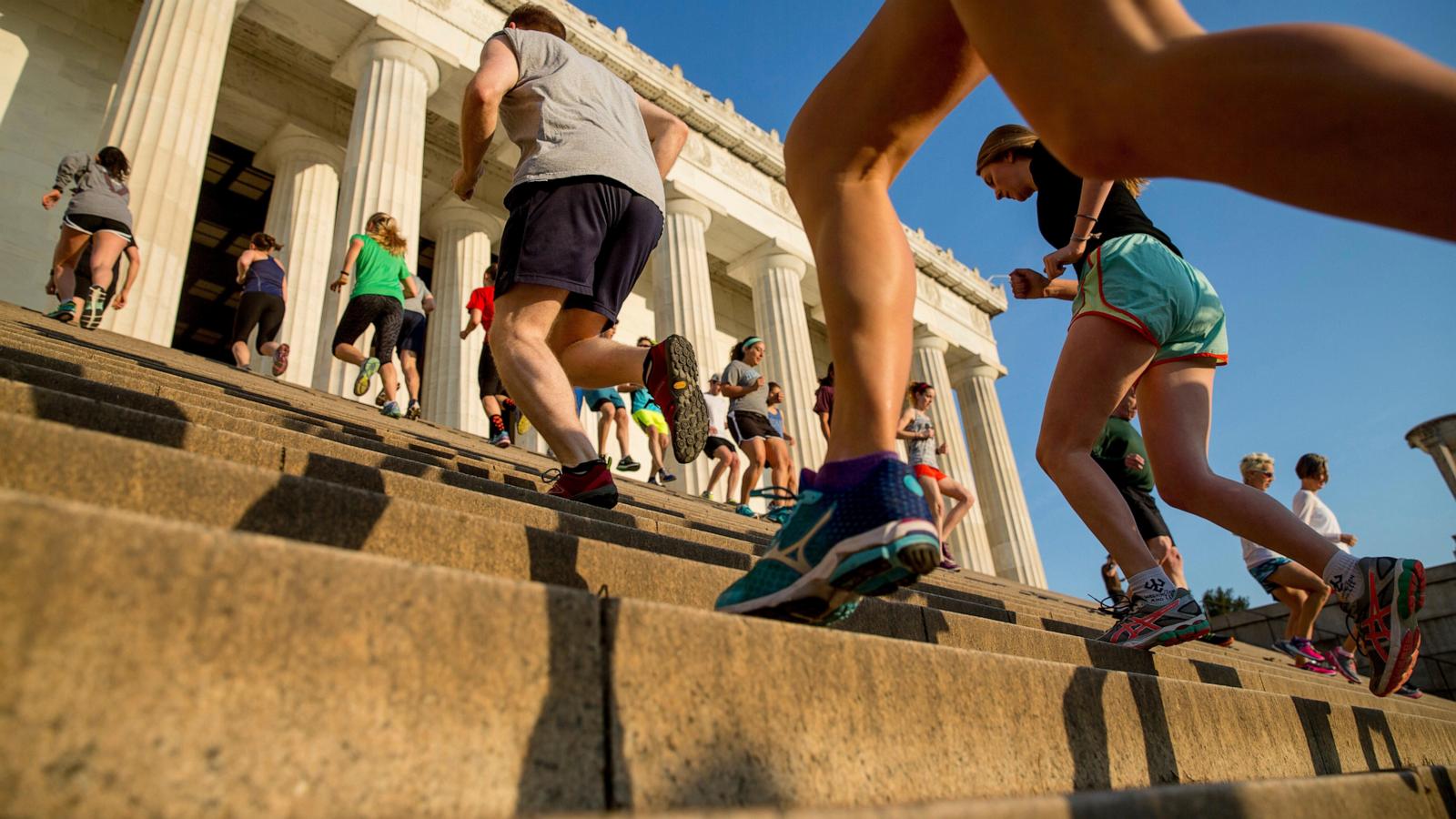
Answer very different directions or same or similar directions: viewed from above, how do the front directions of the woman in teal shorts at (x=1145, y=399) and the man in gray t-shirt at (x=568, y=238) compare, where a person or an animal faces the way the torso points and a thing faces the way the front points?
same or similar directions

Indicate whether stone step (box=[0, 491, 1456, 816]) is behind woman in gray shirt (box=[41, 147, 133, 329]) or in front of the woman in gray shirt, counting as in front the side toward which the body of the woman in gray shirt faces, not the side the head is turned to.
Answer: behind

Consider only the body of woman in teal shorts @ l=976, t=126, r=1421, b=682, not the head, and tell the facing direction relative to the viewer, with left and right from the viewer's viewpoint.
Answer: facing to the left of the viewer

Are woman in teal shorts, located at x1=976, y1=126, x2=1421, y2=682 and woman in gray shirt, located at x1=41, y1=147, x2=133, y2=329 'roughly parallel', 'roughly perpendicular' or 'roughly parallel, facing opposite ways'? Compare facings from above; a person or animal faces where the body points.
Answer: roughly parallel

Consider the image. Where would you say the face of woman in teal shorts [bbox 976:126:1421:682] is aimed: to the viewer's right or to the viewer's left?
to the viewer's left

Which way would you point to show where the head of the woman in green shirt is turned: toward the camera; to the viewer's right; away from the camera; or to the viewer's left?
away from the camera

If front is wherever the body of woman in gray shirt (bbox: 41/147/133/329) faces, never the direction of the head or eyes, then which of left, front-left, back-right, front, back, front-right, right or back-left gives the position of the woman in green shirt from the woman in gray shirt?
right

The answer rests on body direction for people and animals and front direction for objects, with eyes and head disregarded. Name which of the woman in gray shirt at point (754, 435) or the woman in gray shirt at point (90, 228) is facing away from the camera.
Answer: the woman in gray shirt at point (90, 228)

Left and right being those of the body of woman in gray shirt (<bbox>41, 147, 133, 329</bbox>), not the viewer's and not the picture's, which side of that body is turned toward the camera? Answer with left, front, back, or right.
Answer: back

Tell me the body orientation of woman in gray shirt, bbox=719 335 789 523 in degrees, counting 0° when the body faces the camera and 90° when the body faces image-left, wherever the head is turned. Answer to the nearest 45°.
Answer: approximately 315°

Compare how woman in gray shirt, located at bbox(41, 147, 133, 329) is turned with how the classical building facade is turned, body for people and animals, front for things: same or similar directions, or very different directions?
very different directions

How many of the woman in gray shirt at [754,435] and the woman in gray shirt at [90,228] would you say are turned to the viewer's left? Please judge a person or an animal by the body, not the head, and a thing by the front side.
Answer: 0

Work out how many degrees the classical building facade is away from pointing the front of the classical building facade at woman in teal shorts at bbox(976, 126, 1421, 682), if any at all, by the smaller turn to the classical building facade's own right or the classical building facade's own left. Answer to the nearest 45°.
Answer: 0° — it already faces them

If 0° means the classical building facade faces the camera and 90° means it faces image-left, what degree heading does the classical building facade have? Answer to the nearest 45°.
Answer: approximately 315°

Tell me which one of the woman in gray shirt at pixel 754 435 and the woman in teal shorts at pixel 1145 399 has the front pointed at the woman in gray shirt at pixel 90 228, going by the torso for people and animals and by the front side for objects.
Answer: the woman in teal shorts

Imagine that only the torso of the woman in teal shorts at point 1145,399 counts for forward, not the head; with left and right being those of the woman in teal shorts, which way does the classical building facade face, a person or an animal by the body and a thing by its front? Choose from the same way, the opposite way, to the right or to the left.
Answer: the opposite way

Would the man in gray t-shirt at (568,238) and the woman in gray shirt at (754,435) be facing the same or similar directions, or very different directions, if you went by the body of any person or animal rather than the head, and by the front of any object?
very different directions
